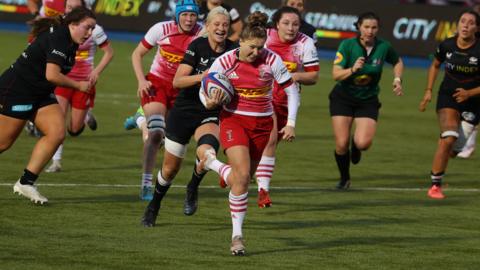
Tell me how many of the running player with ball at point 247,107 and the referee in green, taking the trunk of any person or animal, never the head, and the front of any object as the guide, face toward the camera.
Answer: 2

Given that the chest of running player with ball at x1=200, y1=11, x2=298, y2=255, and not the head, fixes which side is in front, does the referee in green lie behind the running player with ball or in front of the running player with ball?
behind
